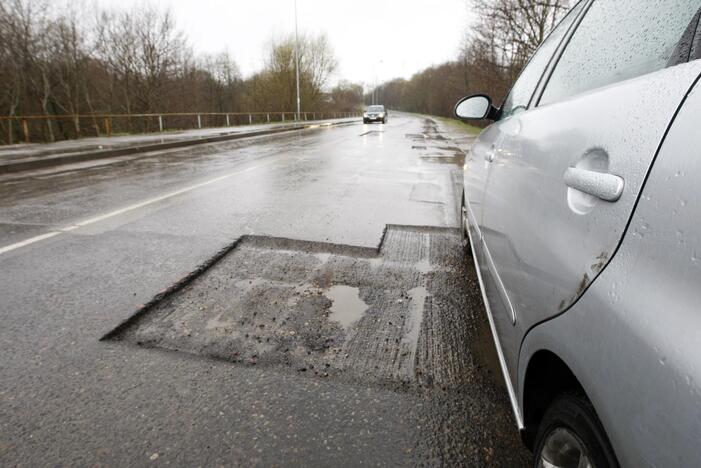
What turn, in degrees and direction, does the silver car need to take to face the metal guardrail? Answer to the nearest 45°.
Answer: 0° — it already faces it

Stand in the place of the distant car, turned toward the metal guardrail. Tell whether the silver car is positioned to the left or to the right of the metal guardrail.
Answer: left

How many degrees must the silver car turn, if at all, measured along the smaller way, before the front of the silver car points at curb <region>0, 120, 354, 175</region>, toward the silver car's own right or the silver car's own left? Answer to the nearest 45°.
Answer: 0° — it already faces it

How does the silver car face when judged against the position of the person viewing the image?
facing away from the viewer and to the left of the viewer

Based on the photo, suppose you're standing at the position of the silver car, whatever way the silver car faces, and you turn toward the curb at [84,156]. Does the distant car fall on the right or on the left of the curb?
right

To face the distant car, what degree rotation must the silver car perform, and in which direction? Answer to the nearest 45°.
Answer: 0° — it already faces it
